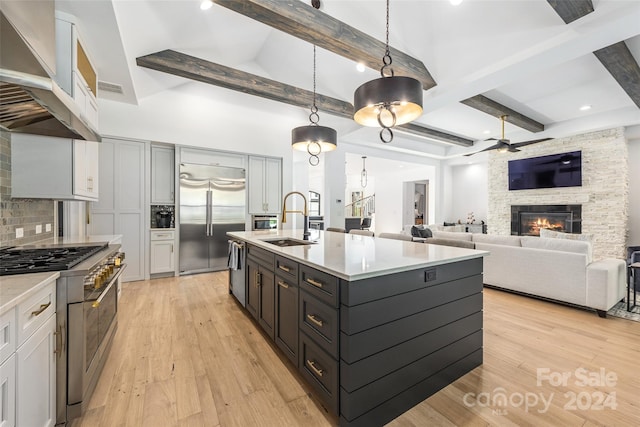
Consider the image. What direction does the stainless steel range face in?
to the viewer's right

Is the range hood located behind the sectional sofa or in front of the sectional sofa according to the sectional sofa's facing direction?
behind

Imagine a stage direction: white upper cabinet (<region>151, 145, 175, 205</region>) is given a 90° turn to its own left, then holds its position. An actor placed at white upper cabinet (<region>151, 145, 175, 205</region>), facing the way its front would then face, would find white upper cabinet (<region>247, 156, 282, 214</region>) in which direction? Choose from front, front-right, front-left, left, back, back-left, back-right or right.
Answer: front

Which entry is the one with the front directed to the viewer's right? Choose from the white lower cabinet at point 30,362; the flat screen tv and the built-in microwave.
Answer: the white lower cabinet

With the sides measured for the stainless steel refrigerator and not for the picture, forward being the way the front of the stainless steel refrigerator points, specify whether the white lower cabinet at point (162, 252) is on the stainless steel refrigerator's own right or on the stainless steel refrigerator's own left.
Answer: on the stainless steel refrigerator's own right

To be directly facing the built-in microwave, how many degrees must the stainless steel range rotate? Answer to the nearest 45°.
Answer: approximately 45° to its left

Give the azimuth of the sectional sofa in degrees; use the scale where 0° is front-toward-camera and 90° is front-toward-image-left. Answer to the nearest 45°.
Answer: approximately 225°

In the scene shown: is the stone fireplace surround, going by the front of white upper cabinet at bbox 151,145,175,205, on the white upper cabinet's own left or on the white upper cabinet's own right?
on the white upper cabinet's own left

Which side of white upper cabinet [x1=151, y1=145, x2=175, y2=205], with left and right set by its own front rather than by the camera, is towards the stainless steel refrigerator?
left

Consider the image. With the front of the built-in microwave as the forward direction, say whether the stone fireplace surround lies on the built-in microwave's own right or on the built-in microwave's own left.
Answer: on the built-in microwave's own left

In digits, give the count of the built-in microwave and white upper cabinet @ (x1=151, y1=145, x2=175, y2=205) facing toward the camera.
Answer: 2

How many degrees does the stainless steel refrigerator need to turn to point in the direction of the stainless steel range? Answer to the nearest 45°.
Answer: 0° — it already faces it
